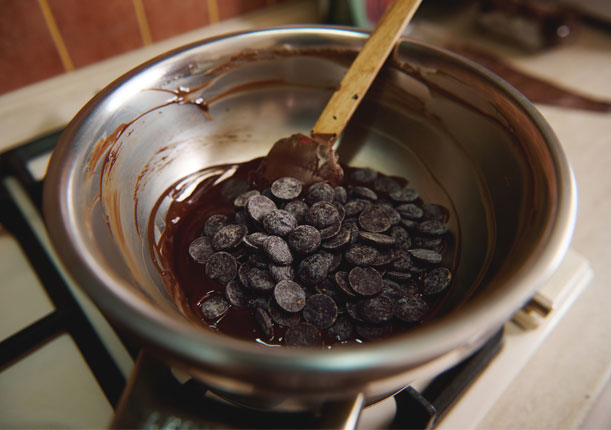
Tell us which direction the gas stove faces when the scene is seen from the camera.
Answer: facing the viewer and to the right of the viewer
